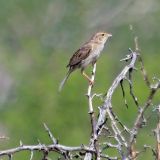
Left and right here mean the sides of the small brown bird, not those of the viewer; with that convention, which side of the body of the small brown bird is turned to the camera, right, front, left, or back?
right
